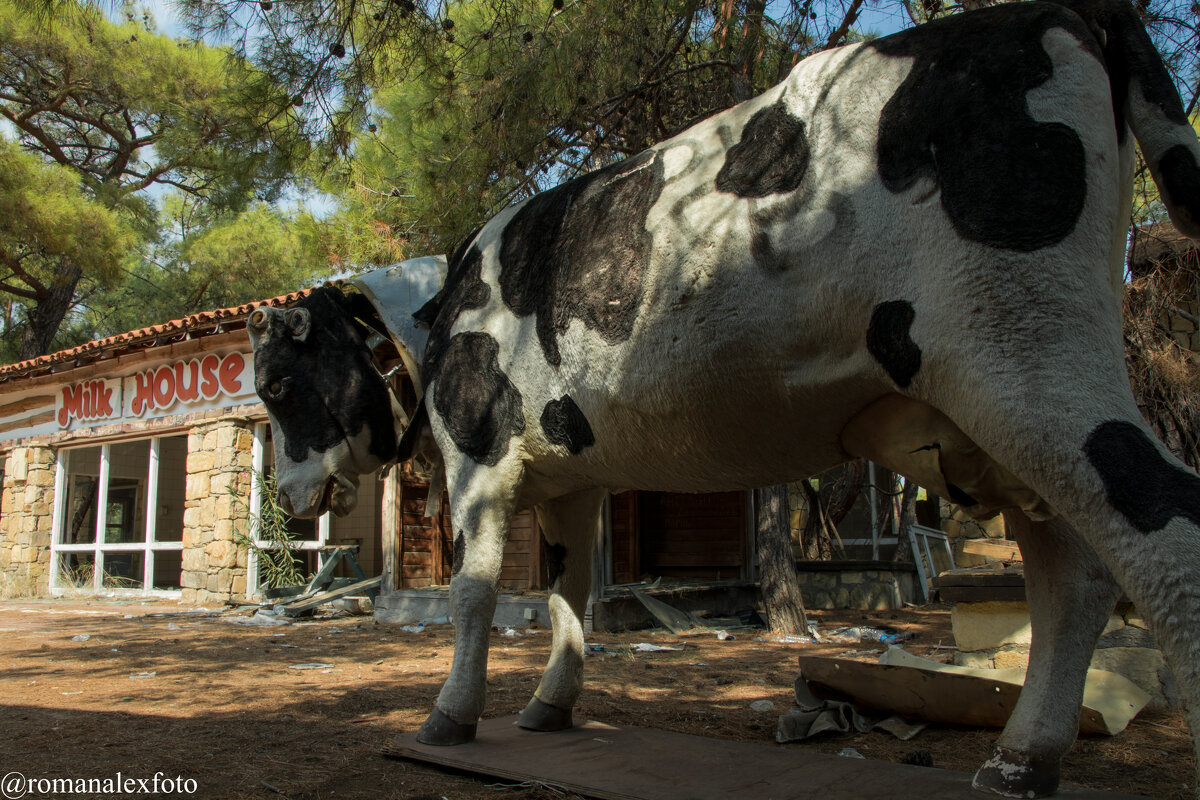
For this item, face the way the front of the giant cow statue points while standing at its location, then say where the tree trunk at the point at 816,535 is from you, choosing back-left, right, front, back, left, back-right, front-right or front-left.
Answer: front-right

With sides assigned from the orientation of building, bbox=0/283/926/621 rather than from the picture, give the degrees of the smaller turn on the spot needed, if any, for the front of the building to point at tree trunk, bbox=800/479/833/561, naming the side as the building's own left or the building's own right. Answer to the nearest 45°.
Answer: approximately 135° to the building's own left

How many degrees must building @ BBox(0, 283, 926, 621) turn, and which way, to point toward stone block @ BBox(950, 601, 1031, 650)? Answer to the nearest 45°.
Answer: approximately 90° to its left

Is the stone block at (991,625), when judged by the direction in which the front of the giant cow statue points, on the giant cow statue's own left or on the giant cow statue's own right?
on the giant cow statue's own right

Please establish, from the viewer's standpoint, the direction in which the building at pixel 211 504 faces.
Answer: facing the viewer and to the left of the viewer

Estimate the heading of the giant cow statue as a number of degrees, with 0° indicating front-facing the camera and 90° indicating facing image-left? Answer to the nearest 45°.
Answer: approximately 135°

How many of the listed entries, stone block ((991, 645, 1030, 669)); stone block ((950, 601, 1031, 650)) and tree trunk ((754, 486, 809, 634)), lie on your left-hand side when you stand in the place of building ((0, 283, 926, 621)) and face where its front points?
3

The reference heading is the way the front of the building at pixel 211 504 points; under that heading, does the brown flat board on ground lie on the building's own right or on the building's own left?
on the building's own left

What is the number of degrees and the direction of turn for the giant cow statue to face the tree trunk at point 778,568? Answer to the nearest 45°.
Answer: approximately 45° to its right

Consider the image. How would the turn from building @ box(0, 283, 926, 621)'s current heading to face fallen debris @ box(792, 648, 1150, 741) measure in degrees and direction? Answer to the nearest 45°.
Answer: approximately 90° to its left

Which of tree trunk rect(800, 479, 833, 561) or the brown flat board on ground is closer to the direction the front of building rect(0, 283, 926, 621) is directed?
the brown flat board on ground

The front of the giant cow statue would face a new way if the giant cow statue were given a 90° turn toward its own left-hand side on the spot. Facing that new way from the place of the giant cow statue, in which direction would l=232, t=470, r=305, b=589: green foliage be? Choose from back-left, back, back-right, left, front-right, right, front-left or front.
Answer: right

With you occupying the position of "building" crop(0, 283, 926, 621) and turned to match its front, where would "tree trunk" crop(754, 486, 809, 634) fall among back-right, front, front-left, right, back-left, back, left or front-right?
left

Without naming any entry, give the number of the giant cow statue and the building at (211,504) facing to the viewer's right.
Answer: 0

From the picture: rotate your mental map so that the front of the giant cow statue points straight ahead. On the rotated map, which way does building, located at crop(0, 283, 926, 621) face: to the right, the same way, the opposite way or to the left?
to the left

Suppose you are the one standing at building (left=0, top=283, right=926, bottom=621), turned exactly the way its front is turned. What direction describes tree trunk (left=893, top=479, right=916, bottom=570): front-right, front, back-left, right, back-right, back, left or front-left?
back-left
